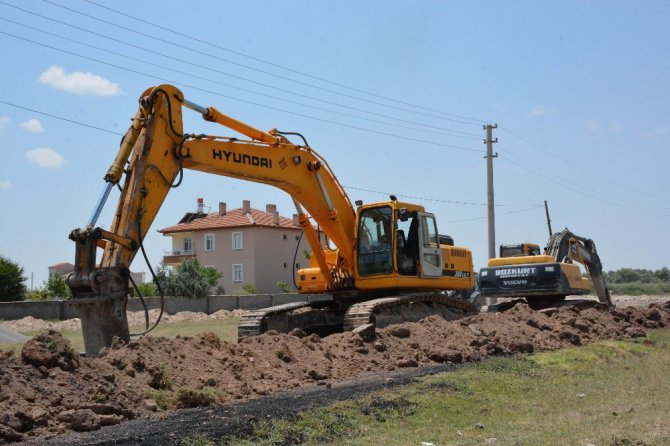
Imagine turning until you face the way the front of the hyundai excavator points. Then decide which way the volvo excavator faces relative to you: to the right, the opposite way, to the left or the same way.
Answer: the opposite way

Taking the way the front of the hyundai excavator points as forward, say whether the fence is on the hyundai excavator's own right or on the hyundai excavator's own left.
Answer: on the hyundai excavator's own right

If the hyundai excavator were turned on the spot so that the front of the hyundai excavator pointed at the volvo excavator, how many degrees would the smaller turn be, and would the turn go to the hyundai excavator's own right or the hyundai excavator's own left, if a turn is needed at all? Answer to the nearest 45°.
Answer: approximately 180°

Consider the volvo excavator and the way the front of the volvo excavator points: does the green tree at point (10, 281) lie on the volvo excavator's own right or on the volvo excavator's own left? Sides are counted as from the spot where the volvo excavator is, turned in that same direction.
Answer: on the volvo excavator's own left

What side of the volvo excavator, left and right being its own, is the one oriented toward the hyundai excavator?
back

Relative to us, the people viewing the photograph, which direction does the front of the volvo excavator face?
facing away from the viewer and to the right of the viewer

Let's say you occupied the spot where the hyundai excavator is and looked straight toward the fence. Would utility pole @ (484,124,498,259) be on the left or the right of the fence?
right

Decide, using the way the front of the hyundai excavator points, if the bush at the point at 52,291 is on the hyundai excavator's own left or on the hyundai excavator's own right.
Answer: on the hyundai excavator's own right

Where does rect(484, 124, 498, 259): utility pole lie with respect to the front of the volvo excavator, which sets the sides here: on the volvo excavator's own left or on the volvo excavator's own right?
on the volvo excavator's own left

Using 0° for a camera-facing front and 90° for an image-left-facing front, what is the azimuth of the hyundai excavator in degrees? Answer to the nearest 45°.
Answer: approximately 45°
